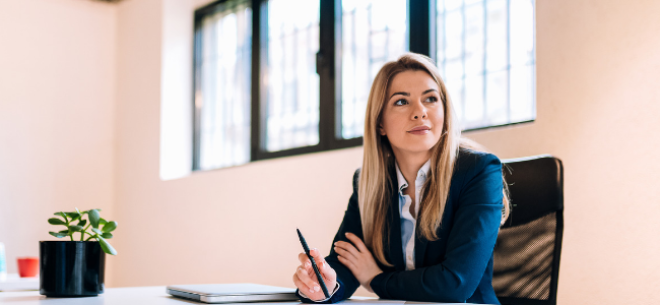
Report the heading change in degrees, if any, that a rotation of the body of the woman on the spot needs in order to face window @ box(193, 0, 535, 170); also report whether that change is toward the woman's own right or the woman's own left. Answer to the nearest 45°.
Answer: approximately 135° to the woman's own right

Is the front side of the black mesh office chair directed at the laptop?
yes

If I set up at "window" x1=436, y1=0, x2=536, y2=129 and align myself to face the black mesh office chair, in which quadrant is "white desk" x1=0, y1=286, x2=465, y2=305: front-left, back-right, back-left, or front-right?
front-right

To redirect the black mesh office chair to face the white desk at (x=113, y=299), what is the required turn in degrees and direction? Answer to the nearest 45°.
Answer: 0° — it already faces it

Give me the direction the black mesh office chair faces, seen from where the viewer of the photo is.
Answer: facing the viewer and to the left of the viewer

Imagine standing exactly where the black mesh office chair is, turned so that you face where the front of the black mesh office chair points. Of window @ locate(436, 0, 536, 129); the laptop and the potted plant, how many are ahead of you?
2

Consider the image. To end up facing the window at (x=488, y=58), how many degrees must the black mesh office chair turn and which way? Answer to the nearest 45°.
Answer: approximately 135° to its right

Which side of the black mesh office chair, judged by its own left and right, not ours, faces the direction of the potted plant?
front

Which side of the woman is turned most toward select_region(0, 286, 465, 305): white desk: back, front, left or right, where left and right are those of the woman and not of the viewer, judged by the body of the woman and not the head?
front
